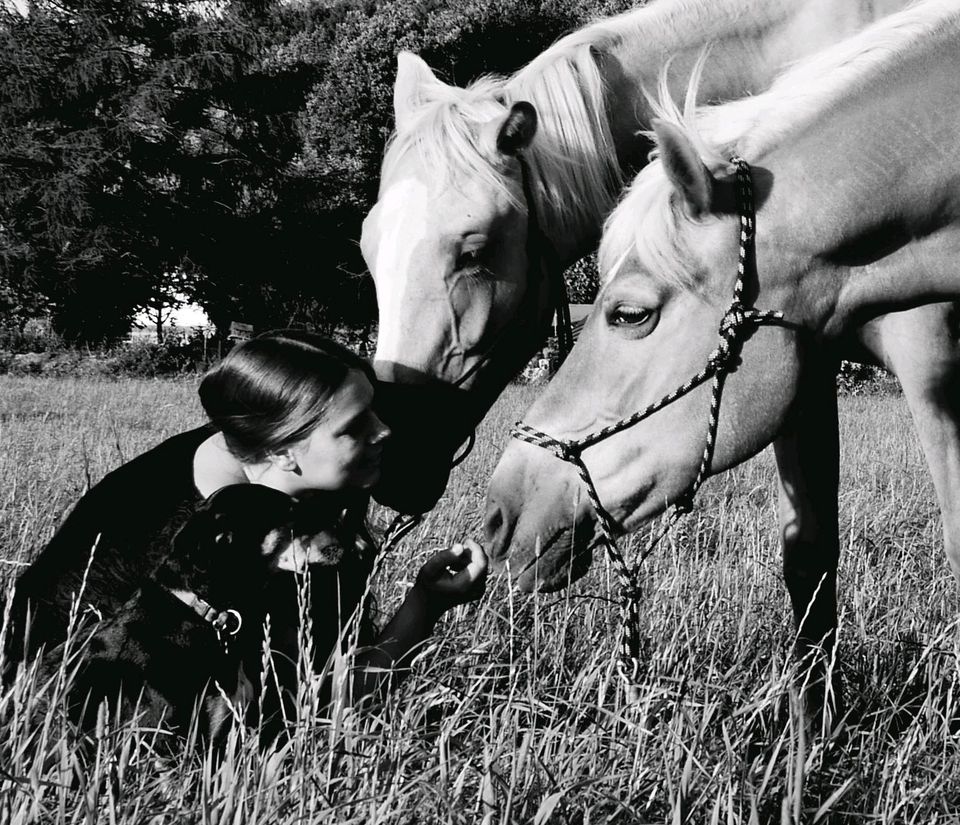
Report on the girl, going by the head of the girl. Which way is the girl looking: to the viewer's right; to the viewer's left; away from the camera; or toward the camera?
to the viewer's right

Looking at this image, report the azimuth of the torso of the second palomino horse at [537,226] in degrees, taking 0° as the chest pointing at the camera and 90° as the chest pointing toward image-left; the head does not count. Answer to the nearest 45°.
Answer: approximately 45°

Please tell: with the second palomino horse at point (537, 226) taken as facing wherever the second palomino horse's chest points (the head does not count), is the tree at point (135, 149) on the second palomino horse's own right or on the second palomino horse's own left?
on the second palomino horse's own right

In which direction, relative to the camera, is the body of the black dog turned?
to the viewer's right

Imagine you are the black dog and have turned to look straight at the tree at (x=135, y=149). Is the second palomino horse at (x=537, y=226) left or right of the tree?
right

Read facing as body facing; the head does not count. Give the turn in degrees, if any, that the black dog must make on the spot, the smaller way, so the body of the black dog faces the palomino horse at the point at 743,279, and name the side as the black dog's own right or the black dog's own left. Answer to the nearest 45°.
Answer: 0° — it already faces it

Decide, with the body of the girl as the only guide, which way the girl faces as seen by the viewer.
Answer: to the viewer's right

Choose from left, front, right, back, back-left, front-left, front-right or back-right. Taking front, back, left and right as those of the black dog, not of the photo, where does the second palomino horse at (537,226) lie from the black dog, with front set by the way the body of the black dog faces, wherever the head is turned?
front-left

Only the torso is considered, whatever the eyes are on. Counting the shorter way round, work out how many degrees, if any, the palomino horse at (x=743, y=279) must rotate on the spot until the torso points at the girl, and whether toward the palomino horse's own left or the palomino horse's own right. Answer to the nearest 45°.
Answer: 0° — it already faces them

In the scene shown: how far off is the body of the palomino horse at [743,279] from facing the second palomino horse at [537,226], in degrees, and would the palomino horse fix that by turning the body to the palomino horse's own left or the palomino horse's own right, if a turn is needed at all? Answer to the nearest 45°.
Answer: approximately 45° to the palomino horse's own right

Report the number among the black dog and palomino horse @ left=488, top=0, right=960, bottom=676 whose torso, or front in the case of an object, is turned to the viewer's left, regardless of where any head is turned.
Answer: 1

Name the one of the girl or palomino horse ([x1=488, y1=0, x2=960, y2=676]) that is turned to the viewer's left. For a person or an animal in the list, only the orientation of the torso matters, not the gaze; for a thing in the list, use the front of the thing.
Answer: the palomino horse

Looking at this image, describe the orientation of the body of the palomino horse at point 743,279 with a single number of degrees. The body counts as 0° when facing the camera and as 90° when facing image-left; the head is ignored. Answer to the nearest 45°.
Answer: approximately 90°
